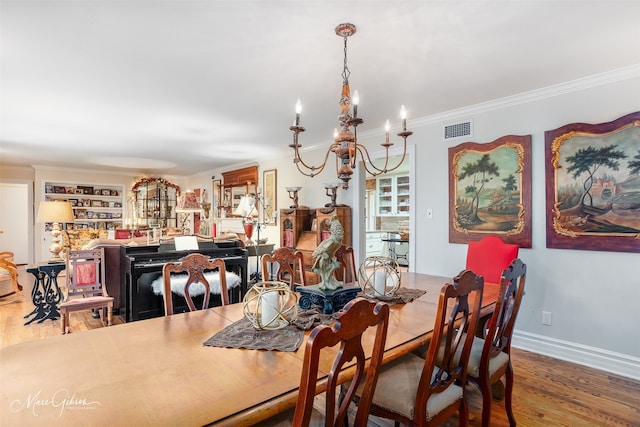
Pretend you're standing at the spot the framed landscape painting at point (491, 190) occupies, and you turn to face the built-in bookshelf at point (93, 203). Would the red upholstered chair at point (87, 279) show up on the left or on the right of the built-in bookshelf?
left

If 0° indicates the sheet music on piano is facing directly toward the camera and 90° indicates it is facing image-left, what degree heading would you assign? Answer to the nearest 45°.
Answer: approximately 0°

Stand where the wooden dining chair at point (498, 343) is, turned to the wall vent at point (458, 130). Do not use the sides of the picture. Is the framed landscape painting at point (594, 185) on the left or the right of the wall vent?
right

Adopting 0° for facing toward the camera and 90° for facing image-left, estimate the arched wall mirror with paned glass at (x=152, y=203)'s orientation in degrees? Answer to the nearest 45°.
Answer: approximately 0°

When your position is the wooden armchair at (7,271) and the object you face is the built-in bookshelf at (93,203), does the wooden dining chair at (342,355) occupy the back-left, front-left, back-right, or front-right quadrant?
back-right

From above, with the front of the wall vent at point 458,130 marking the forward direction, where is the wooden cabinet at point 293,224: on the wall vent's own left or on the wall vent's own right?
on the wall vent's own right

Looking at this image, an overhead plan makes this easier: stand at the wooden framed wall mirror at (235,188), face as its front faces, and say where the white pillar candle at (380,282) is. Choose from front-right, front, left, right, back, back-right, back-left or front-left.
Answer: front-left

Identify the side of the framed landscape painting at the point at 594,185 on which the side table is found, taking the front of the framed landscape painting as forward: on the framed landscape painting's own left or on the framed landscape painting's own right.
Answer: on the framed landscape painting's own right

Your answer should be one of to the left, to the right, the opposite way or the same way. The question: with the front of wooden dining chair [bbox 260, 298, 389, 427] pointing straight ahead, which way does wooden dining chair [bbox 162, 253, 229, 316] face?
the opposite way

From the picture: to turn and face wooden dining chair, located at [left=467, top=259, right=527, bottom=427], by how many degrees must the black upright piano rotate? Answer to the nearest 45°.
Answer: approximately 45° to its left

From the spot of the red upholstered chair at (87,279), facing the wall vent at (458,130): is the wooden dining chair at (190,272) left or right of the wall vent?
right

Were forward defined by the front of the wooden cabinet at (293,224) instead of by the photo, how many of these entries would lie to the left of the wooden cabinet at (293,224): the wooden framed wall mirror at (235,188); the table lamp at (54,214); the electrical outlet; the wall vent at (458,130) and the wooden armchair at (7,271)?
2

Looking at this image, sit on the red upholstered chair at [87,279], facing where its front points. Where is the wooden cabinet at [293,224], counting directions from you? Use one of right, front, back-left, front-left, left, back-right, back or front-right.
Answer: left

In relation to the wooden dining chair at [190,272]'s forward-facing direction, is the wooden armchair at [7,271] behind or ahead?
behind
